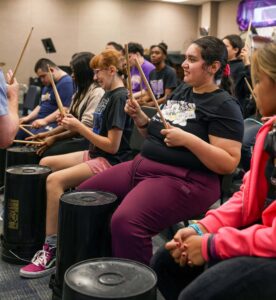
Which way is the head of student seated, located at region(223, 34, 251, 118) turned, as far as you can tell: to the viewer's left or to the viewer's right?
to the viewer's left

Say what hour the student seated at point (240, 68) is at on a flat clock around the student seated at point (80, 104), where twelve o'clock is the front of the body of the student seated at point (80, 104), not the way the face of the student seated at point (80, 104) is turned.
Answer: the student seated at point (240, 68) is roughly at 5 o'clock from the student seated at point (80, 104).

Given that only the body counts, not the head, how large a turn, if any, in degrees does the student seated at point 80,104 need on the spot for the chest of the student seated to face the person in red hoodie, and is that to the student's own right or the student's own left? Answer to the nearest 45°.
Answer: approximately 90° to the student's own left

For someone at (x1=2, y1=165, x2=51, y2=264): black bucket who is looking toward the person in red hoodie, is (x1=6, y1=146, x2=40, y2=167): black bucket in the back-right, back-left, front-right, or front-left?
back-left

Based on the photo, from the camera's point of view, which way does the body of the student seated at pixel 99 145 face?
to the viewer's left

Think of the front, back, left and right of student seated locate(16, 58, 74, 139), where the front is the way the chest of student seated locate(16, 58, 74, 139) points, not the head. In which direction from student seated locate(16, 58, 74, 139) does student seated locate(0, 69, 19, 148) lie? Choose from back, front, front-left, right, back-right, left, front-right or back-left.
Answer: front-left
